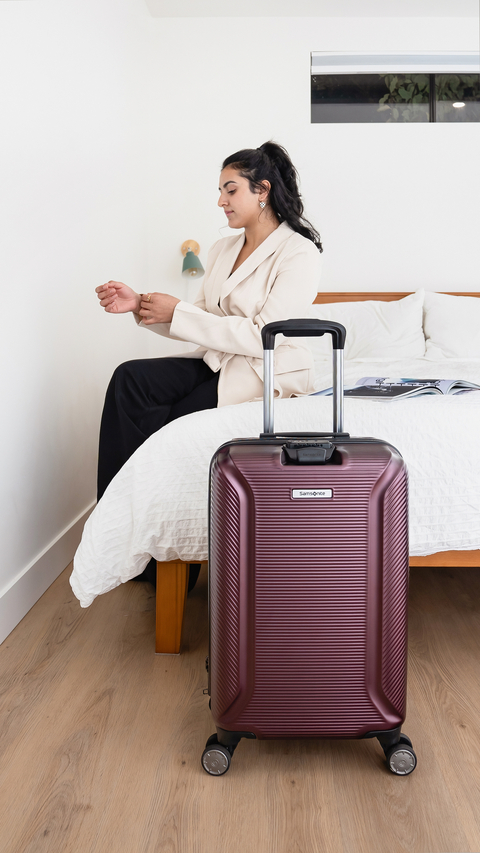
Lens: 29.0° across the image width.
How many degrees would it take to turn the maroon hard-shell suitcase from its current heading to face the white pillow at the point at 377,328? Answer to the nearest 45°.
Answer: approximately 180°

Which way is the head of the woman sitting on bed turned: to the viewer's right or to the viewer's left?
to the viewer's left

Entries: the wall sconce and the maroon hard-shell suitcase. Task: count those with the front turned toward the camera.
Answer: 2

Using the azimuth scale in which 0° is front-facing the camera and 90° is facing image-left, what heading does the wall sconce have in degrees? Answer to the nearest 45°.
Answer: approximately 0°
